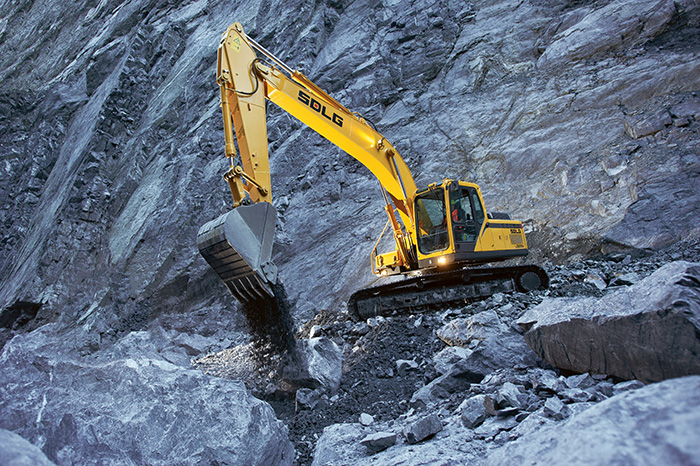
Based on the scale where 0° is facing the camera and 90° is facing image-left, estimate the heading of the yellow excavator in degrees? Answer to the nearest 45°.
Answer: approximately 45°

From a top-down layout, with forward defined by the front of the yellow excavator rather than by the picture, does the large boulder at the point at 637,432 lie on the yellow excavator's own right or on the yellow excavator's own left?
on the yellow excavator's own left
